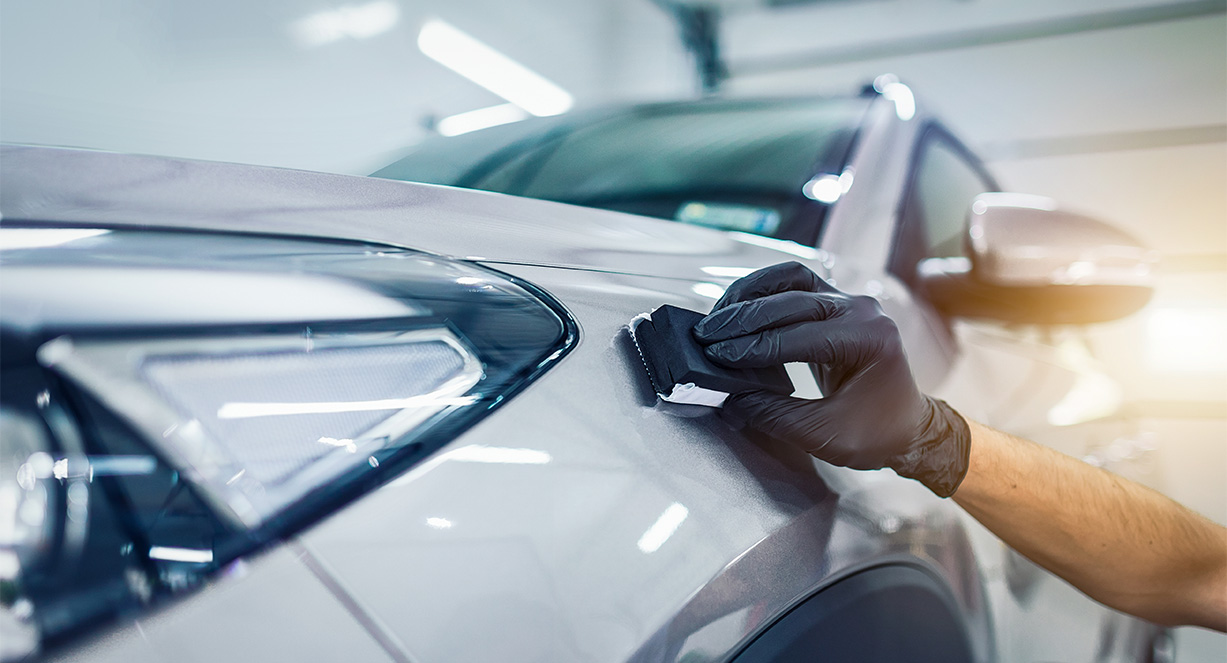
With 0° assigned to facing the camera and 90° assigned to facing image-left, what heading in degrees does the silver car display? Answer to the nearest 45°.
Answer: approximately 45°
